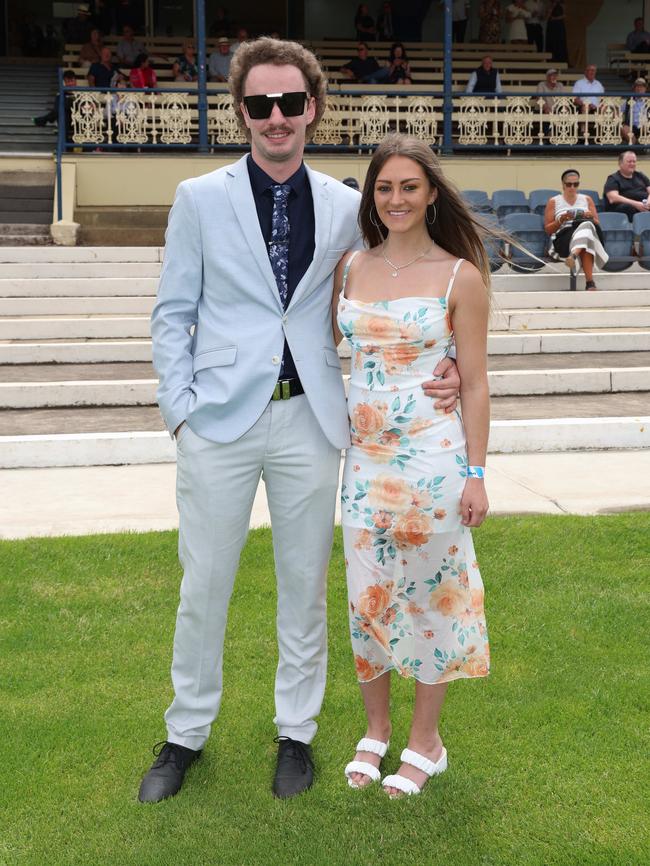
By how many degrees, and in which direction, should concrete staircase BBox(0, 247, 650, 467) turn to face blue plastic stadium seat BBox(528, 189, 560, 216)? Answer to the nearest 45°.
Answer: approximately 135° to its left

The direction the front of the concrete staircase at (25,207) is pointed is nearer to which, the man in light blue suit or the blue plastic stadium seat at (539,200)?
the man in light blue suit

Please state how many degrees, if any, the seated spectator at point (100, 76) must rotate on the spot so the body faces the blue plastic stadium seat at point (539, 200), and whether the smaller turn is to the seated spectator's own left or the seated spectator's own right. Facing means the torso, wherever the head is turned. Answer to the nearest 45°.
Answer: approximately 45° to the seated spectator's own left

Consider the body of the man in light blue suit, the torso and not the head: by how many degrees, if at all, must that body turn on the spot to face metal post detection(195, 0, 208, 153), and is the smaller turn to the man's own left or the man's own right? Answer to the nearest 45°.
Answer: approximately 180°

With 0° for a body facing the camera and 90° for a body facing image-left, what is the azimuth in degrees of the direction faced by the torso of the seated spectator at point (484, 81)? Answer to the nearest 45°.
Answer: approximately 0°

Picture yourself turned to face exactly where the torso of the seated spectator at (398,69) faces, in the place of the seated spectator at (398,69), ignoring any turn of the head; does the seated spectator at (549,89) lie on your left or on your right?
on your left
